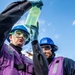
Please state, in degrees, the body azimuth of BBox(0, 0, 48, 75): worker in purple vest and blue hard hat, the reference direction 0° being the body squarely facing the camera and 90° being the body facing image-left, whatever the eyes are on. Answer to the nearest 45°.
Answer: approximately 315°
